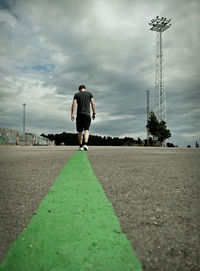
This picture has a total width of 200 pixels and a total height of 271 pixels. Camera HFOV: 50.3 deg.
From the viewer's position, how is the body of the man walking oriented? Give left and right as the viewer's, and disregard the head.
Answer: facing away from the viewer

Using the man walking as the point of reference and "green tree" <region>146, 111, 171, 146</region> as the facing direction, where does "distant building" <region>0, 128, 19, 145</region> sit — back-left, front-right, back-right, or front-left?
front-left

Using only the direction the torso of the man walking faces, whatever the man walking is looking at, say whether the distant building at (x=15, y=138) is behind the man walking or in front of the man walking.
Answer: in front

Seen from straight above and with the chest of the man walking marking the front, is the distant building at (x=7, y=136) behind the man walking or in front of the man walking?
in front

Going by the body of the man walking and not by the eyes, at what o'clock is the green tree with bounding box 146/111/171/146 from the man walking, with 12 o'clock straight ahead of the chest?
The green tree is roughly at 1 o'clock from the man walking.
